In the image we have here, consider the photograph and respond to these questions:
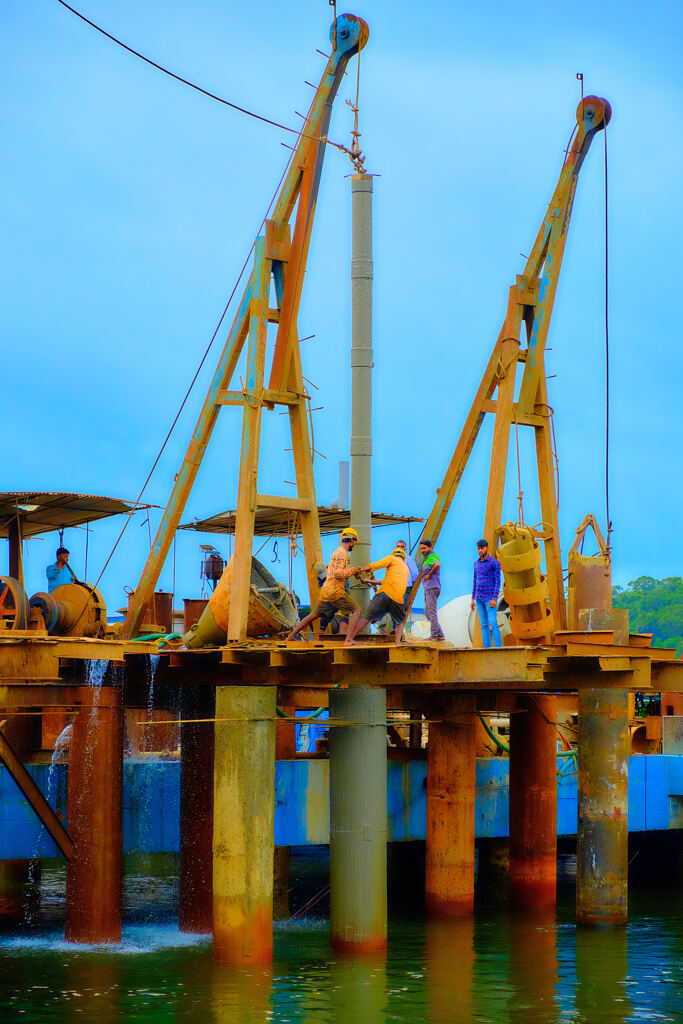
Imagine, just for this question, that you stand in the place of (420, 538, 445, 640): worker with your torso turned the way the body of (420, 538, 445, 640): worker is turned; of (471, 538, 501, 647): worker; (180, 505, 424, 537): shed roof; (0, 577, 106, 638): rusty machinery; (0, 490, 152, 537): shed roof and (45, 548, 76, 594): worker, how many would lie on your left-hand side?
1

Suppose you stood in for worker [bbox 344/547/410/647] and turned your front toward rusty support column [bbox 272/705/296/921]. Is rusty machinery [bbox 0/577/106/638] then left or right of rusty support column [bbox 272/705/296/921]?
left

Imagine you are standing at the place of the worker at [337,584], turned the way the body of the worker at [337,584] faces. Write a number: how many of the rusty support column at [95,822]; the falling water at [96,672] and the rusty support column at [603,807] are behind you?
2

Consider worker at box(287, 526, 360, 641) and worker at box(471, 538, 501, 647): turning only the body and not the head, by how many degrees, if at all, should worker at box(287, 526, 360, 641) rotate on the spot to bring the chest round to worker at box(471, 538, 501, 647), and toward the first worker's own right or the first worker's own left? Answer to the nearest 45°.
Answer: approximately 45° to the first worker's own left

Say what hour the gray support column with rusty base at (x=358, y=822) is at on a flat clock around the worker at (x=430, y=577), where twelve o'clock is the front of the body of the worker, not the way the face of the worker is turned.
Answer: The gray support column with rusty base is roughly at 11 o'clock from the worker.

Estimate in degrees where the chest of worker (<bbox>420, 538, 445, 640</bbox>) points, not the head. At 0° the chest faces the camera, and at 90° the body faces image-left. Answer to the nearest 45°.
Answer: approximately 45°

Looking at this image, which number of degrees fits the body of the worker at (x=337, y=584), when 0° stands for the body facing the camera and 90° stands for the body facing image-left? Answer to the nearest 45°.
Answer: approximately 270°

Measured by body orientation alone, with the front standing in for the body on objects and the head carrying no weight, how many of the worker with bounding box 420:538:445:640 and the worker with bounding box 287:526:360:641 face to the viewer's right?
1

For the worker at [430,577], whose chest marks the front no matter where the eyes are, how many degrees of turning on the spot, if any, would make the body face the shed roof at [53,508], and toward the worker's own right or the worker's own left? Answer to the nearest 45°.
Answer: approximately 45° to the worker's own right

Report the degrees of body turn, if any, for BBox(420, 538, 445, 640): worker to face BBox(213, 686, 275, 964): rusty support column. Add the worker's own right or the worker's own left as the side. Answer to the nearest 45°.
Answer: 0° — they already face it

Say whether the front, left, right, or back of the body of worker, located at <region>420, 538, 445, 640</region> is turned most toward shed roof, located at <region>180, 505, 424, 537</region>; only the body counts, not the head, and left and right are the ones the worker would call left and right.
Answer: right

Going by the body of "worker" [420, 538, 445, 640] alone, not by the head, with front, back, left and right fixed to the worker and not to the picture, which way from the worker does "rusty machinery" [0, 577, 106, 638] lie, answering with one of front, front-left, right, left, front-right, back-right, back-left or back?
front-right

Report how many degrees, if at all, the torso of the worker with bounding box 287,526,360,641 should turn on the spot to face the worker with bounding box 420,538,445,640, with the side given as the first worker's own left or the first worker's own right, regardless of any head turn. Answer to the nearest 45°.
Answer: approximately 45° to the first worker's own left
